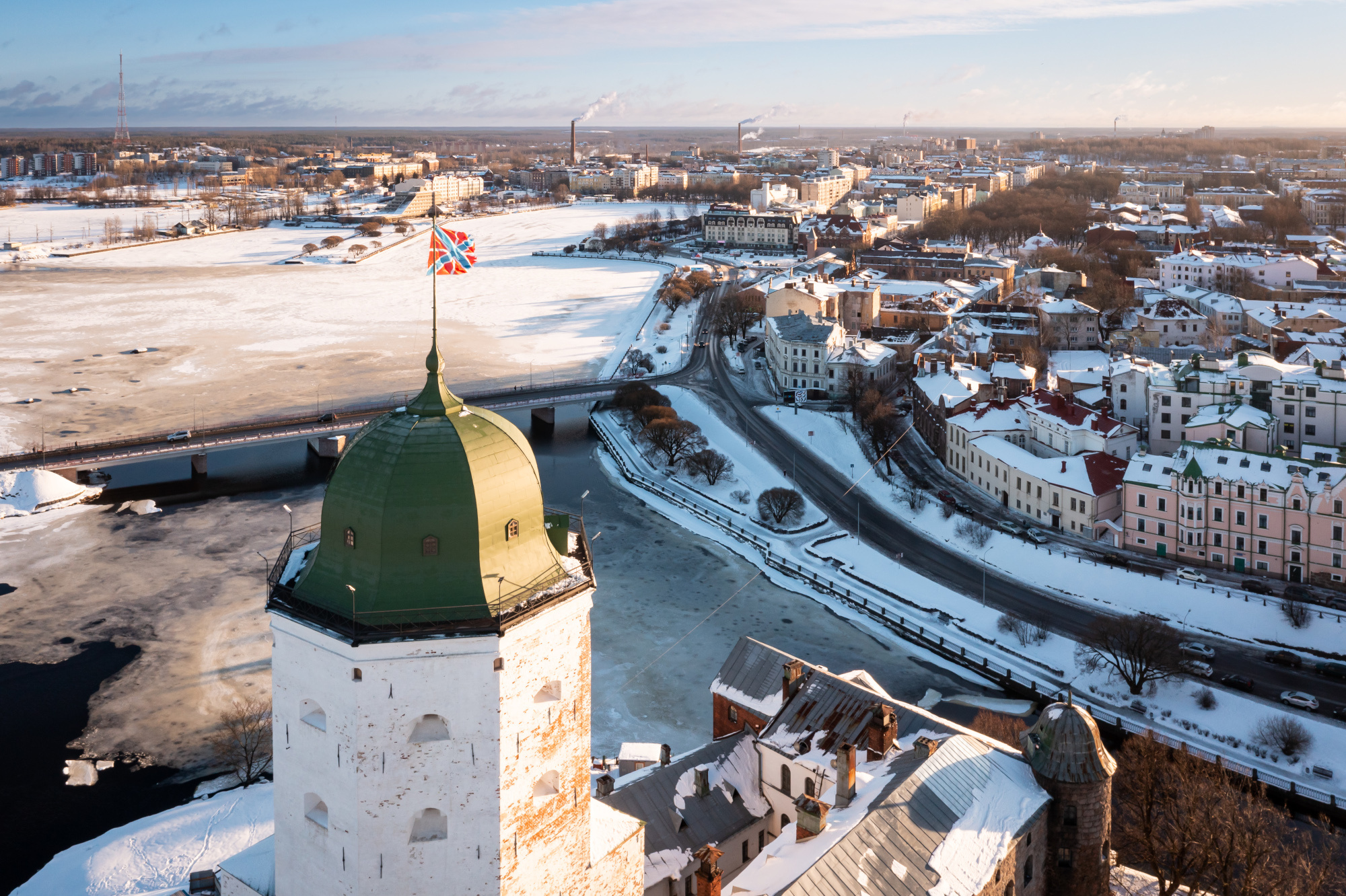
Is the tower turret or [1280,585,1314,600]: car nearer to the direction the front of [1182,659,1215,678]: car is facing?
the tower turret

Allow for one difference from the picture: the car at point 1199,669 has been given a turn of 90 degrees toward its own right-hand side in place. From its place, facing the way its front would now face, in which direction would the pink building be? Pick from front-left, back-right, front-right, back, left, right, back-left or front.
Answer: back-right

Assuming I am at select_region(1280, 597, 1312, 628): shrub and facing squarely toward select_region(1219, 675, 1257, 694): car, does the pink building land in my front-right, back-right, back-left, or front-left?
back-right

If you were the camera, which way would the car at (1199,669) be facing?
facing the viewer and to the right of the viewer

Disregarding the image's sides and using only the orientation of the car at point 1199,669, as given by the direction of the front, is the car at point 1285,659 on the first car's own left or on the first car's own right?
on the first car's own left

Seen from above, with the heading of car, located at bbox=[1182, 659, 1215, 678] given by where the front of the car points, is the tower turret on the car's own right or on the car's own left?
on the car's own right
